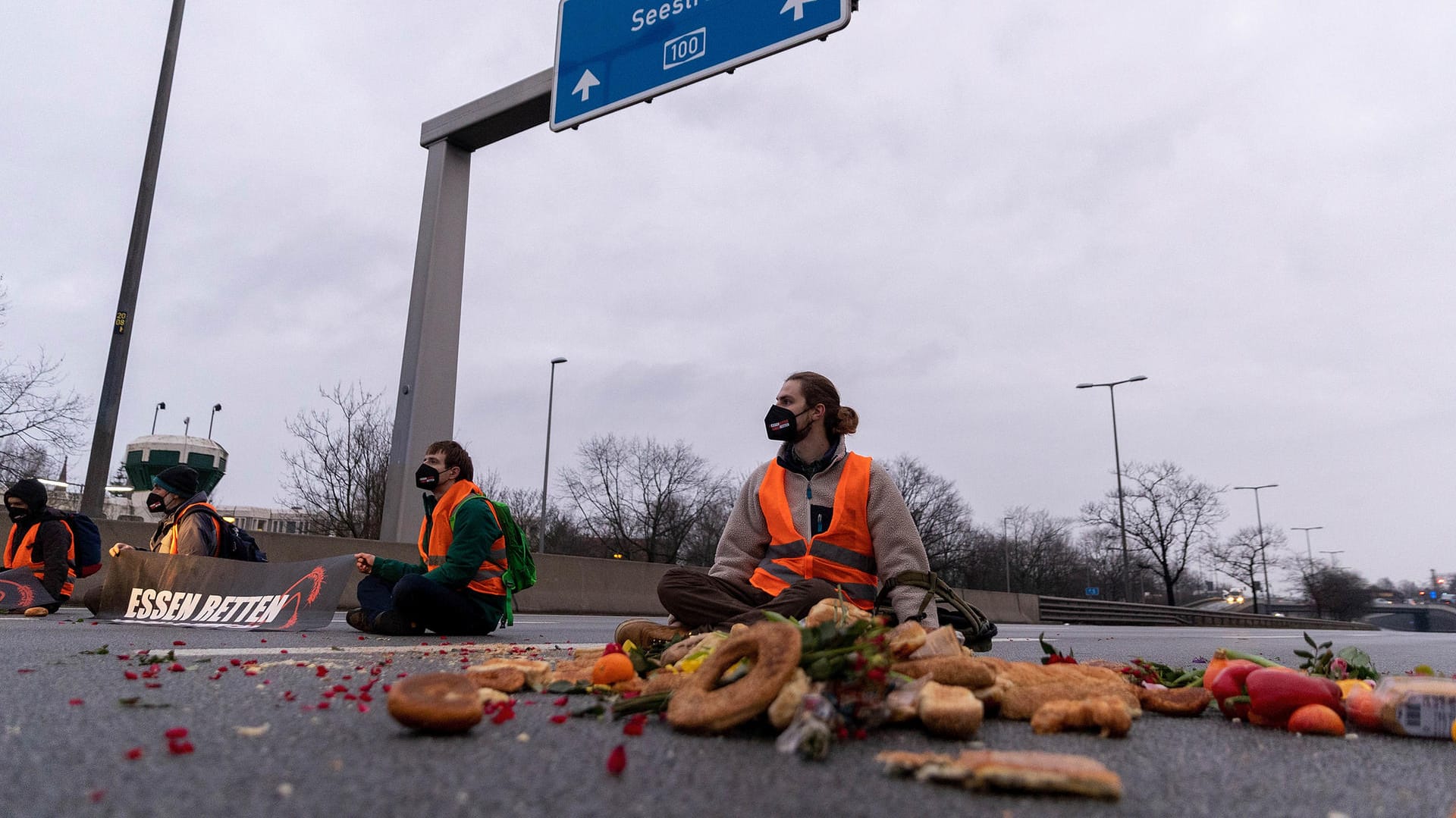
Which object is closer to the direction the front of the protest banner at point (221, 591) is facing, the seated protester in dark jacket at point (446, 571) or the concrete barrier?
the seated protester in dark jacket

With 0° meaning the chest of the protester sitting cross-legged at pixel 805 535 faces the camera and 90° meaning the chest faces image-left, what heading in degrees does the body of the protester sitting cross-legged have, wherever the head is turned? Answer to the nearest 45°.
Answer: approximately 45°

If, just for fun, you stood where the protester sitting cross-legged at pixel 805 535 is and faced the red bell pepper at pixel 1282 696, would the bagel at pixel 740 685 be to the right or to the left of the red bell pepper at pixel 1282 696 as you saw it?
right

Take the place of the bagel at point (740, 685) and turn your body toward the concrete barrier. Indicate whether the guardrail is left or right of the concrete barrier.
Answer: right

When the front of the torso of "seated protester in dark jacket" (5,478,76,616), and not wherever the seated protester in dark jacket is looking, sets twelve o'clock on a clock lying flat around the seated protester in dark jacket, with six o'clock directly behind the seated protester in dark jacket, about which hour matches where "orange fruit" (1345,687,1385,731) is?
The orange fruit is roughly at 10 o'clock from the seated protester in dark jacket.

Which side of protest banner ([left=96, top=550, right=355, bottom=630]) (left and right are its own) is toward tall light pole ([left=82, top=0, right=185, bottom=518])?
back

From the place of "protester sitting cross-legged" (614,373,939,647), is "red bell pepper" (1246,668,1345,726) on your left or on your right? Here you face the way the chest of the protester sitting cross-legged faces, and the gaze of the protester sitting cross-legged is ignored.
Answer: on your left

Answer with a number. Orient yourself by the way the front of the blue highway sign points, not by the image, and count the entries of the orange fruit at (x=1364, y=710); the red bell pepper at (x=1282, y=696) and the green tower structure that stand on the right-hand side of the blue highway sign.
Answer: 1

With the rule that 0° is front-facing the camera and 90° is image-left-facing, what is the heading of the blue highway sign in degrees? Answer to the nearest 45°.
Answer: approximately 45°
